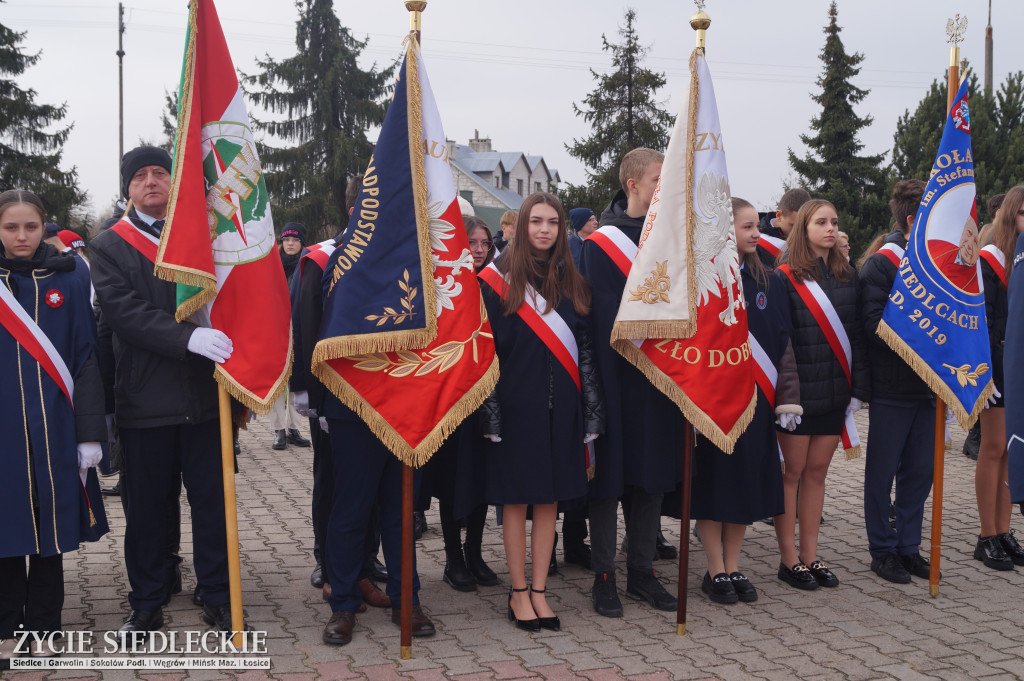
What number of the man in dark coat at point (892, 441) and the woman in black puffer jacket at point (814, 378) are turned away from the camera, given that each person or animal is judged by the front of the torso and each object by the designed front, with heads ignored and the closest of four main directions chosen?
0

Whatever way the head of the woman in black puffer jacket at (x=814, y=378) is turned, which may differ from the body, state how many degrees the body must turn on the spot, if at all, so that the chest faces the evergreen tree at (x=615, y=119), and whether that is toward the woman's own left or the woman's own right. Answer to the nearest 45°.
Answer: approximately 135° to the woman's own left

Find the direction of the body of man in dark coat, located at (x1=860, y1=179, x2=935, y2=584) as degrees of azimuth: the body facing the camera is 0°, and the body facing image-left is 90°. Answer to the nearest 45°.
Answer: approximately 315°

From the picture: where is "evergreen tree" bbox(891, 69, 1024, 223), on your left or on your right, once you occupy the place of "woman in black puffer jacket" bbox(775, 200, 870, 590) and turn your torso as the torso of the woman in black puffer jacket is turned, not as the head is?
on your left

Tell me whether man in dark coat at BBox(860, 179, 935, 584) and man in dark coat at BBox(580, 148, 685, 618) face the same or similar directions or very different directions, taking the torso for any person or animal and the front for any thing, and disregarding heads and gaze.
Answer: same or similar directions

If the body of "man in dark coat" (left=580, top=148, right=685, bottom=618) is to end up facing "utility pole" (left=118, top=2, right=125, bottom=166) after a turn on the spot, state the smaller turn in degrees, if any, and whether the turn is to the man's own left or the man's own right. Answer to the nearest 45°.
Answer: approximately 180°

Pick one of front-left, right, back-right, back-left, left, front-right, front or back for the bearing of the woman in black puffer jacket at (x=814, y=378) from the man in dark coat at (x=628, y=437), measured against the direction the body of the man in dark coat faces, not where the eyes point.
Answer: left

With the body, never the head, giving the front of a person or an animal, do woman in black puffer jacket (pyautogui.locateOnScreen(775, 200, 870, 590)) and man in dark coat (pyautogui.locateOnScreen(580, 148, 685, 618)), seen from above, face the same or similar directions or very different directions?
same or similar directions

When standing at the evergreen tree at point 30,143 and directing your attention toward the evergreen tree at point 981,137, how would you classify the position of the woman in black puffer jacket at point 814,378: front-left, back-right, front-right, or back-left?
front-right

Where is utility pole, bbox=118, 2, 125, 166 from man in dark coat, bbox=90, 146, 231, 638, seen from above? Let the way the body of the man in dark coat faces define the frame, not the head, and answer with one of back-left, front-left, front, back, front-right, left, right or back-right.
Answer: back-left

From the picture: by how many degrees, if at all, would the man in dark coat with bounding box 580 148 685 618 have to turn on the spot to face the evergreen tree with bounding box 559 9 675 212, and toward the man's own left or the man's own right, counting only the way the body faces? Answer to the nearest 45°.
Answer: approximately 135° to the man's own left

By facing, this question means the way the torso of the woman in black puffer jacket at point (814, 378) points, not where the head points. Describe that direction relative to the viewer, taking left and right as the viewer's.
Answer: facing the viewer and to the right of the viewer

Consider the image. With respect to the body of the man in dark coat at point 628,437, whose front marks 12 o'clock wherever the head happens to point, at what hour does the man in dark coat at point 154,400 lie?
the man in dark coat at point 154,400 is roughly at 4 o'clock from the man in dark coat at point 628,437.

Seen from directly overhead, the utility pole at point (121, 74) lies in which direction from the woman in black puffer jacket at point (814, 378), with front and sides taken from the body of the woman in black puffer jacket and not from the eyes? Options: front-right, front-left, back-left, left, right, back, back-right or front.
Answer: back

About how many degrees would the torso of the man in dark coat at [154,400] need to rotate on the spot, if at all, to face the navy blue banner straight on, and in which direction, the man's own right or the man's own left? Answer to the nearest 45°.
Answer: approximately 45° to the man's own left
